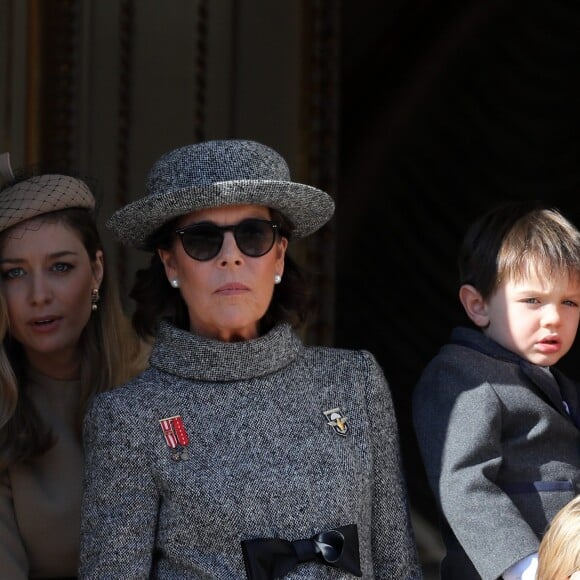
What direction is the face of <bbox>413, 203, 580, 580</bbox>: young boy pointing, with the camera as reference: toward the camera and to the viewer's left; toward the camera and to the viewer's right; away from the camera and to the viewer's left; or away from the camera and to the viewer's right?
toward the camera and to the viewer's right

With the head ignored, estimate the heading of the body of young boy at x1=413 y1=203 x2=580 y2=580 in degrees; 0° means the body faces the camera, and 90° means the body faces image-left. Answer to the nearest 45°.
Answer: approximately 315°

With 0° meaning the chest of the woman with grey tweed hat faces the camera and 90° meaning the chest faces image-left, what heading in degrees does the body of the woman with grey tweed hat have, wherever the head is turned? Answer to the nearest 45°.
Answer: approximately 0°

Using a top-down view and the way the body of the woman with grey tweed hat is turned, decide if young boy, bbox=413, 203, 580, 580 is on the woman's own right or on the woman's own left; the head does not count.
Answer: on the woman's own left
